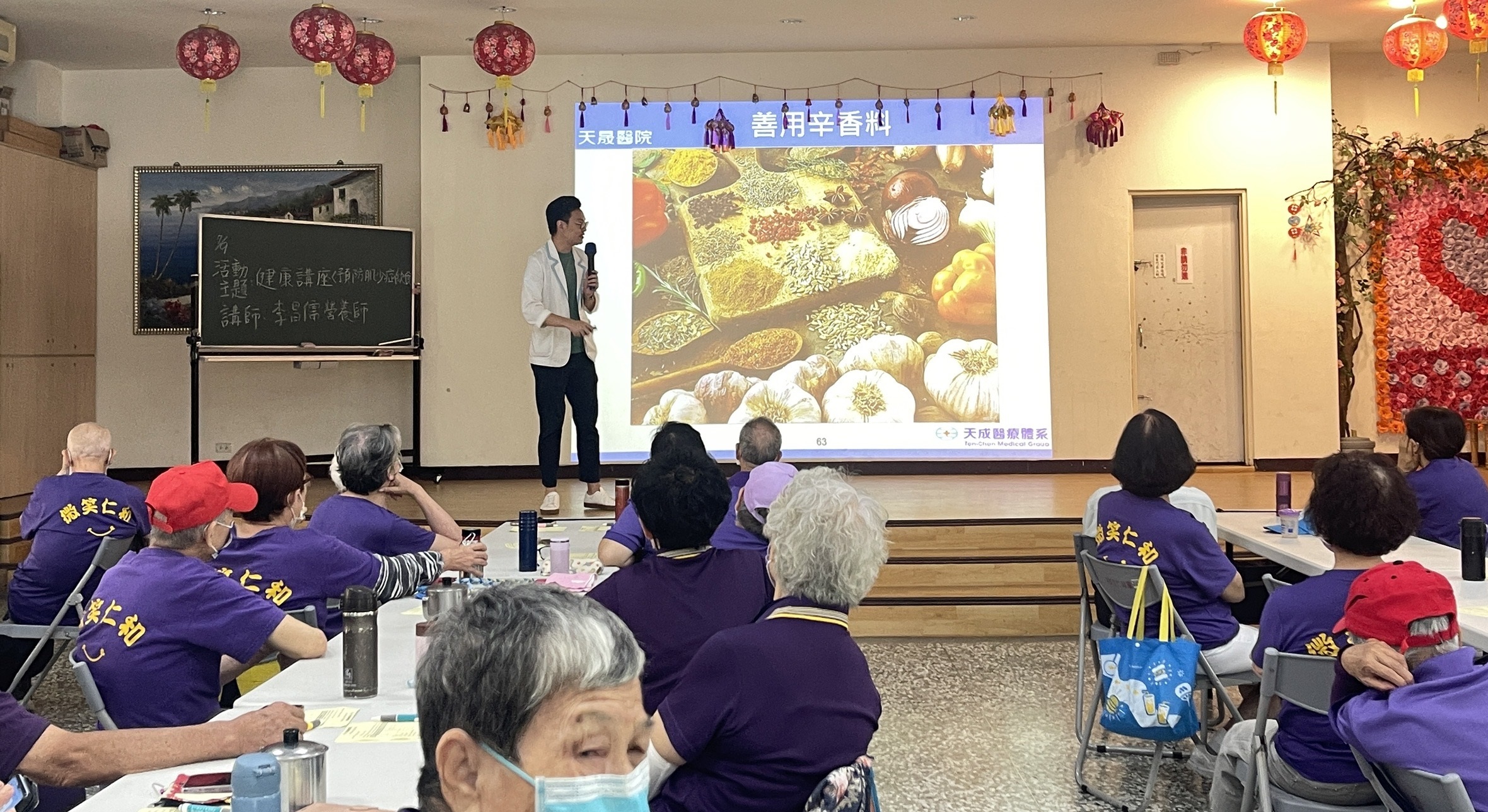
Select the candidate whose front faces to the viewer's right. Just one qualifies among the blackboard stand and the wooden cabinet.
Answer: the wooden cabinet

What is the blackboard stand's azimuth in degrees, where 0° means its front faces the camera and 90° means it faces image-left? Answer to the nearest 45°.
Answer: approximately 0°

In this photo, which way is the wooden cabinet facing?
to the viewer's right

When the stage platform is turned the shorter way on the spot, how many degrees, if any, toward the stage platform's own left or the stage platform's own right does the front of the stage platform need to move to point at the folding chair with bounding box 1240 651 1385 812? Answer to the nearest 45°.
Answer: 0° — it already faces it

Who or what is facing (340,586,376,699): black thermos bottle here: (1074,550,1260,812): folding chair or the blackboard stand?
the blackboard stand

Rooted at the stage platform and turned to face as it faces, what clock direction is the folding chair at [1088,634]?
The folding chair is roughly at 12 o'clock from the stage platform.

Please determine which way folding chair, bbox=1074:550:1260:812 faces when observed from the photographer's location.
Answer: facing away from the viewer and to the right of the viewer

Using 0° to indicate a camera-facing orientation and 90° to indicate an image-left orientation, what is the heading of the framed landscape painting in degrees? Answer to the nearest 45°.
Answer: approximately 0°

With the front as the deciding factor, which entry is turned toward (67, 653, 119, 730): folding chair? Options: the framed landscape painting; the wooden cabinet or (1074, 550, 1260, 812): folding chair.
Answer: the framed landscape painting

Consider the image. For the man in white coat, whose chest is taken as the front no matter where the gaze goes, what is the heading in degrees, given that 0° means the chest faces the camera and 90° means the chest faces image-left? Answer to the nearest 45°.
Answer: approximately 315°

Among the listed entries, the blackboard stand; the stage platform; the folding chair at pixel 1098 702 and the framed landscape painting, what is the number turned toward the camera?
3

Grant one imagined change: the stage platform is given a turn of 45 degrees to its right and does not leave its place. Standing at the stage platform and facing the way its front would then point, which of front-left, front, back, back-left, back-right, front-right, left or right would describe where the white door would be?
back
